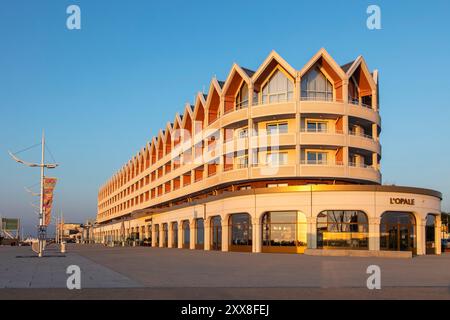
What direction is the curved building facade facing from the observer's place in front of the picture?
facing the viewer and to the left of the viewer
